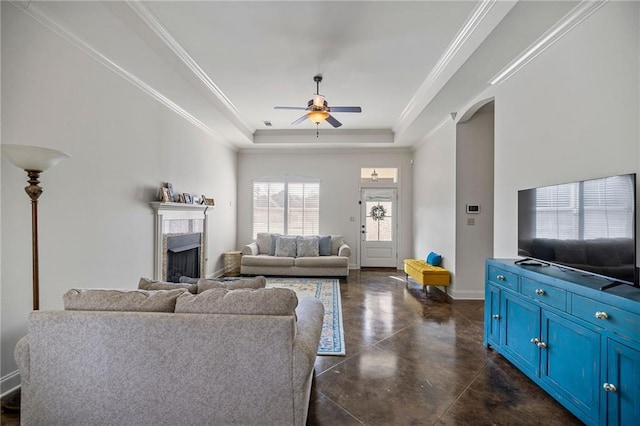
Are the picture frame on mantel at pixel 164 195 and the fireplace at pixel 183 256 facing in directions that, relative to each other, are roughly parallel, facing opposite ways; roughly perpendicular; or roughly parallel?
roughly parallel

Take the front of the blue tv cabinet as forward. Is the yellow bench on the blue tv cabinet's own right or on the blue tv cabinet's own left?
on the blue tv cabinet's own right

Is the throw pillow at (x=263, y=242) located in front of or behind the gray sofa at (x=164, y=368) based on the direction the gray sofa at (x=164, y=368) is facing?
in front

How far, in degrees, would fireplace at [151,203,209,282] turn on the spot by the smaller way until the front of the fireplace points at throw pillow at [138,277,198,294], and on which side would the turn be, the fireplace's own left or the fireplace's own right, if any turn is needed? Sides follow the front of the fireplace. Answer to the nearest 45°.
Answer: approximately 45° to the fireplace's own right

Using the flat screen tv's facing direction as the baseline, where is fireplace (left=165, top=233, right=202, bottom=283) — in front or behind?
in front

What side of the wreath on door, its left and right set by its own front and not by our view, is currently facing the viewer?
front

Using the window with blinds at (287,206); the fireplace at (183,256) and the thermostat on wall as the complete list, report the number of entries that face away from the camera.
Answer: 0

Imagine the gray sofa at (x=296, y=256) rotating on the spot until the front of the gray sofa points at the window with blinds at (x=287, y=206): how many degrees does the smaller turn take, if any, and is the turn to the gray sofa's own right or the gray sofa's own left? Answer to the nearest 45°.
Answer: approximately 180°

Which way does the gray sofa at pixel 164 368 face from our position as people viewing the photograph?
facing away from the viewer

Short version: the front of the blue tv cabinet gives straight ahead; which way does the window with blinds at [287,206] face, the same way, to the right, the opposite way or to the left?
to the left

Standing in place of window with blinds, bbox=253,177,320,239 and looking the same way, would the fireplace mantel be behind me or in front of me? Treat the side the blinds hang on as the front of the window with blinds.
in front

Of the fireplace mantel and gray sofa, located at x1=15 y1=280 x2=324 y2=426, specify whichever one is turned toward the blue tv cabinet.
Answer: the fireplace mantel

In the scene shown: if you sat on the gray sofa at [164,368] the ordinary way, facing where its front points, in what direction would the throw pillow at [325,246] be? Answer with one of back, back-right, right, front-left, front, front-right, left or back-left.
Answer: front-right

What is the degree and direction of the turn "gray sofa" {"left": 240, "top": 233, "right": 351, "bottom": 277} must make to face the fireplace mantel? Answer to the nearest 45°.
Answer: approximately 45° to its right

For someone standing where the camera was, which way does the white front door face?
facing the viewer

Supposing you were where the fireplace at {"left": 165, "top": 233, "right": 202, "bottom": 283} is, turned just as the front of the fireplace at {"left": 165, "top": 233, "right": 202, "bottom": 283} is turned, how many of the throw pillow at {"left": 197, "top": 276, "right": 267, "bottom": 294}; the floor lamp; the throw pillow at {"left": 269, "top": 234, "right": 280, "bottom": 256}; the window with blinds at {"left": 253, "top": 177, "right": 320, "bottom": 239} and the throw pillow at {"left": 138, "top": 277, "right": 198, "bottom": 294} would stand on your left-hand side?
2

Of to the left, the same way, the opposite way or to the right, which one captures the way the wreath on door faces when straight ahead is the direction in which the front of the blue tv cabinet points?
to the left

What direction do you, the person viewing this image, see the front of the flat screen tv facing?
facing the viewer and to the left of the viewer
